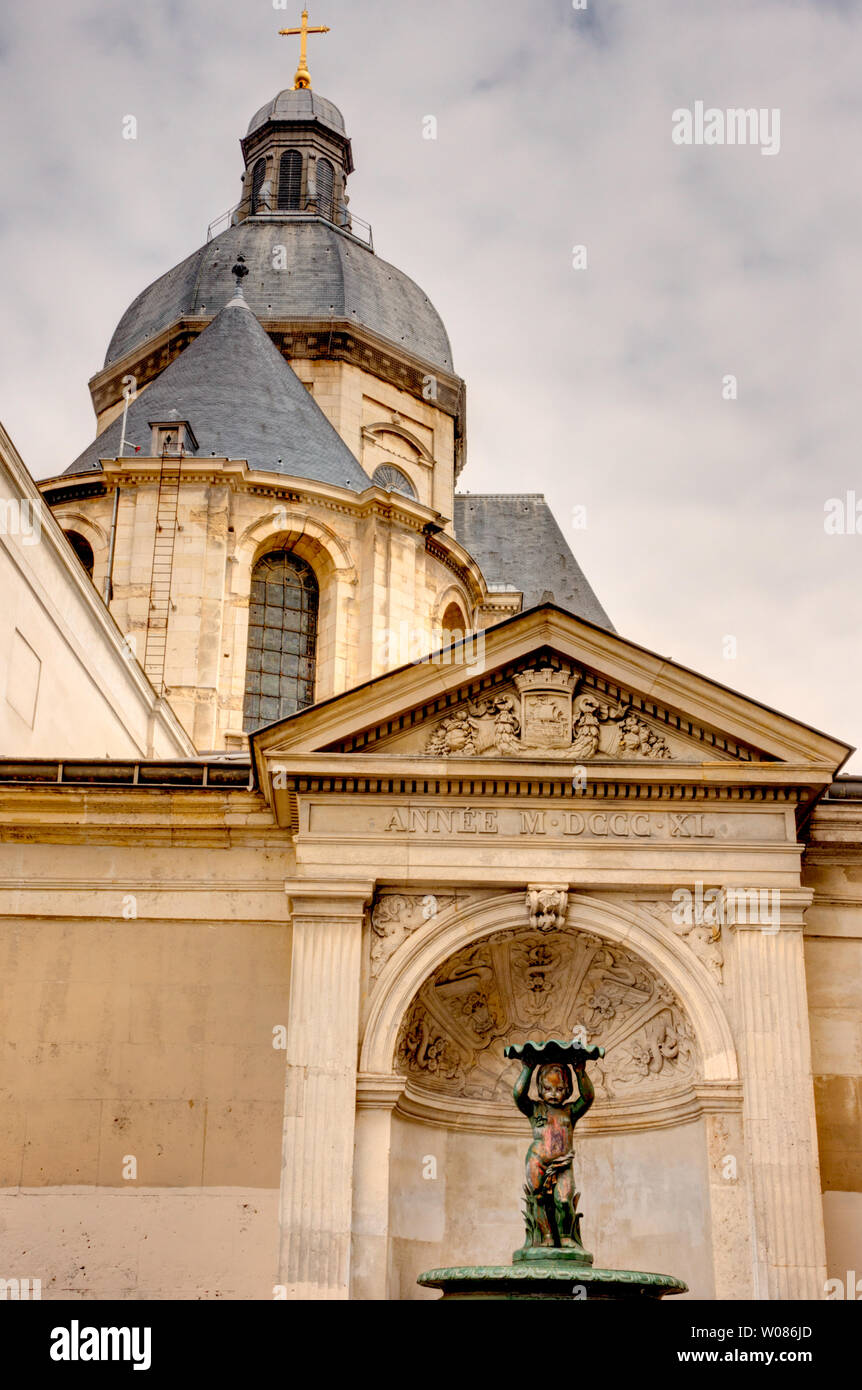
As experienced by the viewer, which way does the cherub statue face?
facing the viewer

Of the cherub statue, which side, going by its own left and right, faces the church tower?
back

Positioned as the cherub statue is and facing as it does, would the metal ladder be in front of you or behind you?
behind
